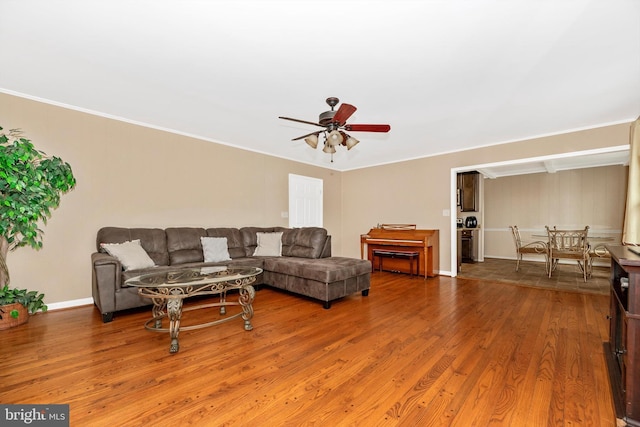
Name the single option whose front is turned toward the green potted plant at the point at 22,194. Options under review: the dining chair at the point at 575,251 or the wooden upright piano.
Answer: the wooden upright piano

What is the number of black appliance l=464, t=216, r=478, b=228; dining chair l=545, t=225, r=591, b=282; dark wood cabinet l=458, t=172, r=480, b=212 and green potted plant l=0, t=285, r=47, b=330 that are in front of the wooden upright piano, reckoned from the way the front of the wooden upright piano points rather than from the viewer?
1

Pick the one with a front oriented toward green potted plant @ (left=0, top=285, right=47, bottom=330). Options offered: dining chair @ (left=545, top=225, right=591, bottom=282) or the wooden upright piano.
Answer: the wooden upright piano

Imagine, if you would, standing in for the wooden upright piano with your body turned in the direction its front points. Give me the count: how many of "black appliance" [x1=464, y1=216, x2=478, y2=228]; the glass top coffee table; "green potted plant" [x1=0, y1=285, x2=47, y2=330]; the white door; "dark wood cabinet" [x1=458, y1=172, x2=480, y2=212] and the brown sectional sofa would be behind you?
2

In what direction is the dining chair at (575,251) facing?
away from the camera

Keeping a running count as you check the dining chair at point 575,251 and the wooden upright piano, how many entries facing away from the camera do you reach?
1

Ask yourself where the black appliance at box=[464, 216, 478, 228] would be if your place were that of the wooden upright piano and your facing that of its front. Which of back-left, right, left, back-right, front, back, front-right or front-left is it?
back

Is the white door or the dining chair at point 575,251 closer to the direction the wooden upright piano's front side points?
the white door

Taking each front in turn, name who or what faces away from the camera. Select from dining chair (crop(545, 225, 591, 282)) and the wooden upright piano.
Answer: the dining chair

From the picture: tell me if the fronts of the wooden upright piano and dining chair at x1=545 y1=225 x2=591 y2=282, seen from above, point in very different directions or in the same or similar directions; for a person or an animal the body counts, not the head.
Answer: very different directions

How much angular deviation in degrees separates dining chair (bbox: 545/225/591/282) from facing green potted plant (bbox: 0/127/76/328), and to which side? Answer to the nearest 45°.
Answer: approximately 135° to its left

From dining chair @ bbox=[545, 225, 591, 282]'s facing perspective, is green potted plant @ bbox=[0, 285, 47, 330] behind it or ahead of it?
behind

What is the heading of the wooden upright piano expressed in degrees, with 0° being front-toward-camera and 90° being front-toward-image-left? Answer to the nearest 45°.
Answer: approximately 45°

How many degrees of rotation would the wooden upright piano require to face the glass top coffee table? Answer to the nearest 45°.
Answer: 0° — it already faces it

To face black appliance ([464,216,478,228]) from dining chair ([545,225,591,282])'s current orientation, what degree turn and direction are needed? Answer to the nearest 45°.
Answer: approximately 45° to its left
